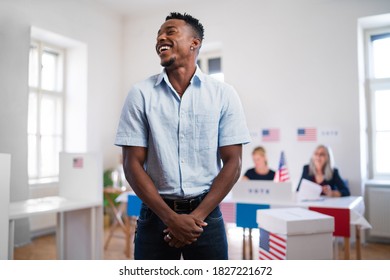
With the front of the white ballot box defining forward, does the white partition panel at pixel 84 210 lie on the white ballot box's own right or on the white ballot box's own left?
on the white ballot box's own right

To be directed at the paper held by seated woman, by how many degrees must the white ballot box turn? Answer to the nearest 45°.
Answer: approximately 135° to its right

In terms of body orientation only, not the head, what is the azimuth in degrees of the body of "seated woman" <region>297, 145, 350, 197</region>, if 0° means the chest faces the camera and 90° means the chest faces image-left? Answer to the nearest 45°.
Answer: approximately 45°

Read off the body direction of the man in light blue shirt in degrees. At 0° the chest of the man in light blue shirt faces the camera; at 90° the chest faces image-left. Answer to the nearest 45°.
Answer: approximately 0°

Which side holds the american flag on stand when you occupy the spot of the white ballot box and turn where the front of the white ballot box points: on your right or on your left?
on your right

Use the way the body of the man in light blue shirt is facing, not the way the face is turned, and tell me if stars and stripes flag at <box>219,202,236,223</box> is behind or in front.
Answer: behind

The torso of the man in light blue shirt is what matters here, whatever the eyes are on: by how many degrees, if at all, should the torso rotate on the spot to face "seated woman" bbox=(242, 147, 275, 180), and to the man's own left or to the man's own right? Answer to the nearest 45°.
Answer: approximately 180°
